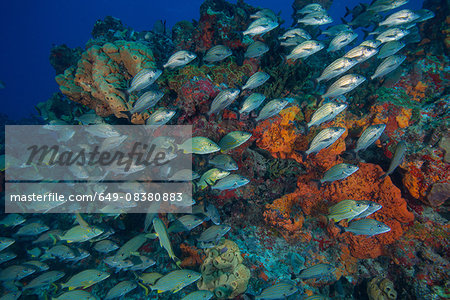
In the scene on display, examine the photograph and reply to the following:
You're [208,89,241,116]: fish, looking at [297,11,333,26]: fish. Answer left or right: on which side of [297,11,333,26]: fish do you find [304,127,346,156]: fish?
right

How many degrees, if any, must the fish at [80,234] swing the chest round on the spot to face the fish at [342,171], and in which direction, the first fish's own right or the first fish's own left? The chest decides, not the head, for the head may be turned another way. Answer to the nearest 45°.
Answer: approximately 45° to the first fish's own right
